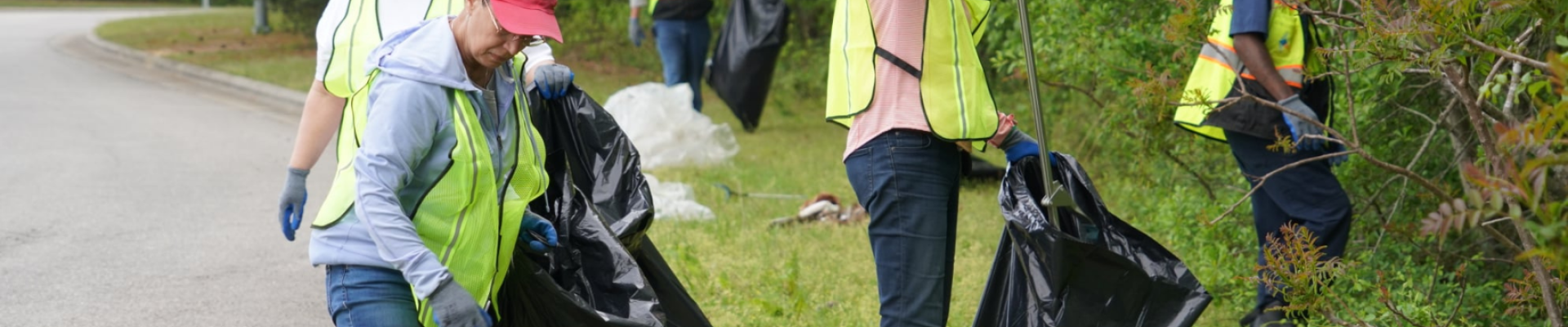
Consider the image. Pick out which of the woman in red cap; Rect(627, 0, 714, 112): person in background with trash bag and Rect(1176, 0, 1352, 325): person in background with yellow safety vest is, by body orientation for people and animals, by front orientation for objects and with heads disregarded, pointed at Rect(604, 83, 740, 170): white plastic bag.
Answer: Rect(627, 0, 714, 112): person in background with trash bag

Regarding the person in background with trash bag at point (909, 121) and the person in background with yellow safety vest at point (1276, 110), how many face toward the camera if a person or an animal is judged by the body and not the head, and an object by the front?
0

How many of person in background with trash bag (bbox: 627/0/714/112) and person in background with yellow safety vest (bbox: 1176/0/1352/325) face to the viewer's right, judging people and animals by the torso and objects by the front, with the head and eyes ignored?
1

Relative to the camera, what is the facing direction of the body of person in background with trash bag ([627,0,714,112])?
toward the camera

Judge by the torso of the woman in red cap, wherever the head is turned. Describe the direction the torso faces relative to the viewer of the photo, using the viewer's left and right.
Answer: facing the viewer and to the right of the viewer

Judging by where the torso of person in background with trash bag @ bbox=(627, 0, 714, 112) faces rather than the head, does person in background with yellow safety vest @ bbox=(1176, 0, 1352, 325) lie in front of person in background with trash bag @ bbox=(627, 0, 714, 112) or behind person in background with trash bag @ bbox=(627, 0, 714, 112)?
in front

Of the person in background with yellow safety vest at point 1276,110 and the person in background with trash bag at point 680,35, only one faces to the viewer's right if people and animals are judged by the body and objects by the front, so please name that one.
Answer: the person in background with yellow safety vest at point 1276,110

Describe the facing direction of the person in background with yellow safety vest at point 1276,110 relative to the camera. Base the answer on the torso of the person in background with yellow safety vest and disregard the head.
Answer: to the viewer's right

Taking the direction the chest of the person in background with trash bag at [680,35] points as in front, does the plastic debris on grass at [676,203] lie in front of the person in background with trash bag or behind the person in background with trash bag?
in front
